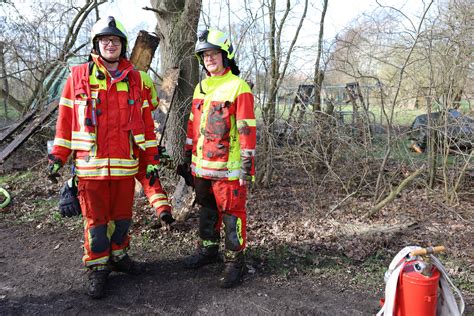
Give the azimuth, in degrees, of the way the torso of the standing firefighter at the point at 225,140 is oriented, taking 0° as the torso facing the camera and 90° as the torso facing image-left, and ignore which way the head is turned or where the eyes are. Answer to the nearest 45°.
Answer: approximately 45°

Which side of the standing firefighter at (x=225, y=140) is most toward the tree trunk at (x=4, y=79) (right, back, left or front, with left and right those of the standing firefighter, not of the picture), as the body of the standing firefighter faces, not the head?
right

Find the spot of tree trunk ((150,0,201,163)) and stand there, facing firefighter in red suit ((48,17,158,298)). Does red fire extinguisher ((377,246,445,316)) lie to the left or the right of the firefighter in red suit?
left

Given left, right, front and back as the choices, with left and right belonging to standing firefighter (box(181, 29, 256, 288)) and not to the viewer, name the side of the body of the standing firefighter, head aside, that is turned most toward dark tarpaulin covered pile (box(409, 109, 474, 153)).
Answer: back

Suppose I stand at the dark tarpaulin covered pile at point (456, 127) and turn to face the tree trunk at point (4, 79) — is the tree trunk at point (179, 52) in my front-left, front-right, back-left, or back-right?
front-left

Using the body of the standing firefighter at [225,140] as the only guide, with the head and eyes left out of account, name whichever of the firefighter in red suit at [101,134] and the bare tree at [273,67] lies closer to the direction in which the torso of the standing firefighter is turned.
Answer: the firefighter in red suit

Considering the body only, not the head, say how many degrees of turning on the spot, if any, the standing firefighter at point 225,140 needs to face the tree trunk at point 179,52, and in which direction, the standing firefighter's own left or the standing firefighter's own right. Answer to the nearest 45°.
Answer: approximately 135° to the standing firefighter's own right

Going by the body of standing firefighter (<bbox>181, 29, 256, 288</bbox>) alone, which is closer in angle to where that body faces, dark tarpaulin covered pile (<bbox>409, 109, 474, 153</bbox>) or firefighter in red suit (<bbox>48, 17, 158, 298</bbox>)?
the firefighter in red suit

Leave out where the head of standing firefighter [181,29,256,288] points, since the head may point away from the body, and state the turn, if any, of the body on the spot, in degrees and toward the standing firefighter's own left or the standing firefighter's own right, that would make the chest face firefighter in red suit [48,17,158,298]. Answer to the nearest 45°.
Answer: approximately 45° to the standing firefighter's own right

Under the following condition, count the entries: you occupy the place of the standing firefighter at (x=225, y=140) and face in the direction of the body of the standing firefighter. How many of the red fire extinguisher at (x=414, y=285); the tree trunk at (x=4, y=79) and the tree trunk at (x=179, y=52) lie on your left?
1

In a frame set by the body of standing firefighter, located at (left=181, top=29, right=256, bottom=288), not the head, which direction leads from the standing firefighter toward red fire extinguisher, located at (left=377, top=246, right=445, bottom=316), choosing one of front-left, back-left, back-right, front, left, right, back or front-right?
left

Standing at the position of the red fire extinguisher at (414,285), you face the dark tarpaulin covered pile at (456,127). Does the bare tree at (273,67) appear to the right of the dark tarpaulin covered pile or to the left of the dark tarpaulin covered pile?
left

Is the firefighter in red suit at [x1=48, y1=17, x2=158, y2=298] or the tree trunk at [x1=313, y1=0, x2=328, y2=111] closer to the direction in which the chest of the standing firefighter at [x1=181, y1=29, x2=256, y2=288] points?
the firefighter in red suit

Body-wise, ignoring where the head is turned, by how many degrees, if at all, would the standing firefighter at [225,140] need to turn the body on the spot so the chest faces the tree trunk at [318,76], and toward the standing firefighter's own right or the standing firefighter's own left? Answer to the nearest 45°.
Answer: approximately 180°
